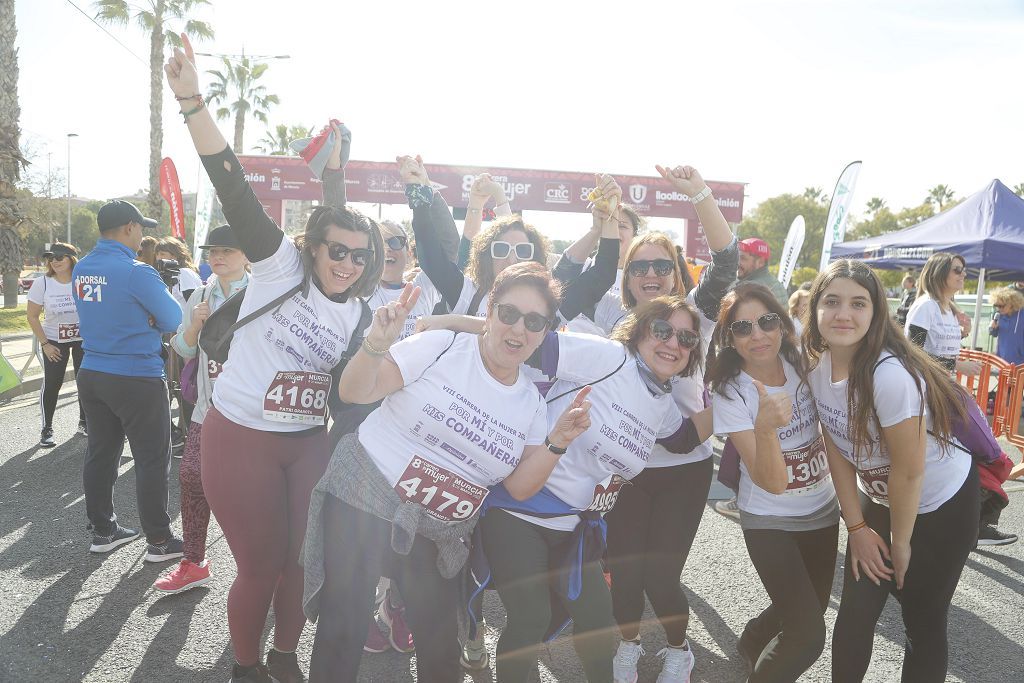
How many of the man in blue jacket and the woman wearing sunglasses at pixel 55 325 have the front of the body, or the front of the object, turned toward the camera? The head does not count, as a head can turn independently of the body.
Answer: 1

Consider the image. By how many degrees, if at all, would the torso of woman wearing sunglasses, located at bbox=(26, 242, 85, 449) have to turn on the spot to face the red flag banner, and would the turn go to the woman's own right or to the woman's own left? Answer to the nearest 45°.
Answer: approximately 180°

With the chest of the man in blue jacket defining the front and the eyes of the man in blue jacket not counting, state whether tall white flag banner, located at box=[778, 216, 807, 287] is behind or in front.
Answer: in front

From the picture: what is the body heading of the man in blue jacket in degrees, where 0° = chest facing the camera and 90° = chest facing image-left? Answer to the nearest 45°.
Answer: approximately 225°

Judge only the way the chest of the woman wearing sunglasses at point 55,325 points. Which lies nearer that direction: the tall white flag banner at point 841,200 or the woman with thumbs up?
the woman with thumbs up

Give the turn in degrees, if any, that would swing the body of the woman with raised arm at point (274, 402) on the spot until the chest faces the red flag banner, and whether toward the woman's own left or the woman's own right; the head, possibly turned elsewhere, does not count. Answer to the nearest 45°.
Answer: approximately 135° to the woman's own left

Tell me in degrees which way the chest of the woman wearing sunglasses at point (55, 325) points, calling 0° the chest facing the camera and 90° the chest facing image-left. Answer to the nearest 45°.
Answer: approximately 0°

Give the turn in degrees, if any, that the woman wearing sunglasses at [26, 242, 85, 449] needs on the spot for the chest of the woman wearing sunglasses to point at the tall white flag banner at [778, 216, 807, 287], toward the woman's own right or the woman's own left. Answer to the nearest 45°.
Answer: approximately 90° to the woman's own left

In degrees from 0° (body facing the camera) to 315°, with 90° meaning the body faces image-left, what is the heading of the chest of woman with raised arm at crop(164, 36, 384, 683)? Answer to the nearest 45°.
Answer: approximately 315°
